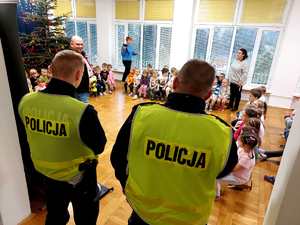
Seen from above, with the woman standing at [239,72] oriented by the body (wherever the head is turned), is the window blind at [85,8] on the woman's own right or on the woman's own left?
on the woman's own right

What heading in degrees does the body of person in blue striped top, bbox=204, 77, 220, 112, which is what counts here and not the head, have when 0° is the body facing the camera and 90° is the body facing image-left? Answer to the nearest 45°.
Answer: approximately 45°

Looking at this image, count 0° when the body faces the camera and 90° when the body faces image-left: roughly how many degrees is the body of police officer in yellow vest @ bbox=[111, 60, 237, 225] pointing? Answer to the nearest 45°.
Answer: approximately 180°

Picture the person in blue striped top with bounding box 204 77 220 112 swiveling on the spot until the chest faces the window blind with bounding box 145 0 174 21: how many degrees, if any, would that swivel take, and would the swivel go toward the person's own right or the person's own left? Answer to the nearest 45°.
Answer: approximately 90° to the person's own right

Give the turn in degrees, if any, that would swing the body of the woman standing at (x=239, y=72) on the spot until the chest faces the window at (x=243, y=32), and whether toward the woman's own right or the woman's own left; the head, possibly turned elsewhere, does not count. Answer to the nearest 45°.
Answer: approximately 135° to the woman's own right
